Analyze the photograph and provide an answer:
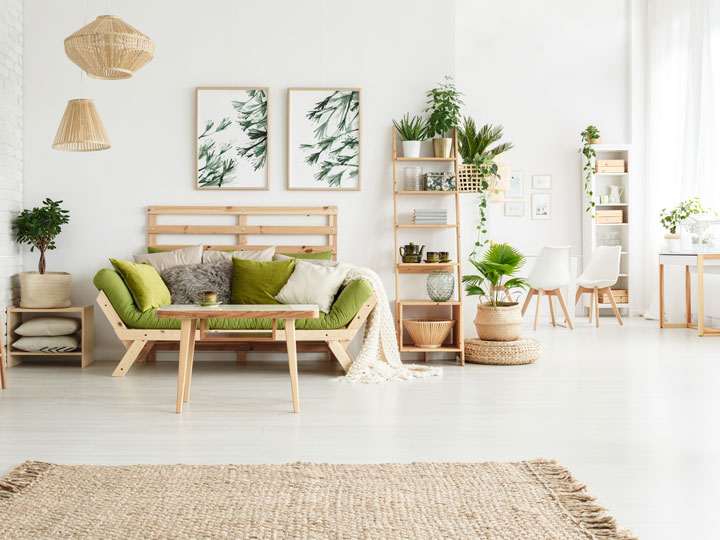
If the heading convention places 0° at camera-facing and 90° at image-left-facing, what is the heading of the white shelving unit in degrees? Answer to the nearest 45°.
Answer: approximately 0°
